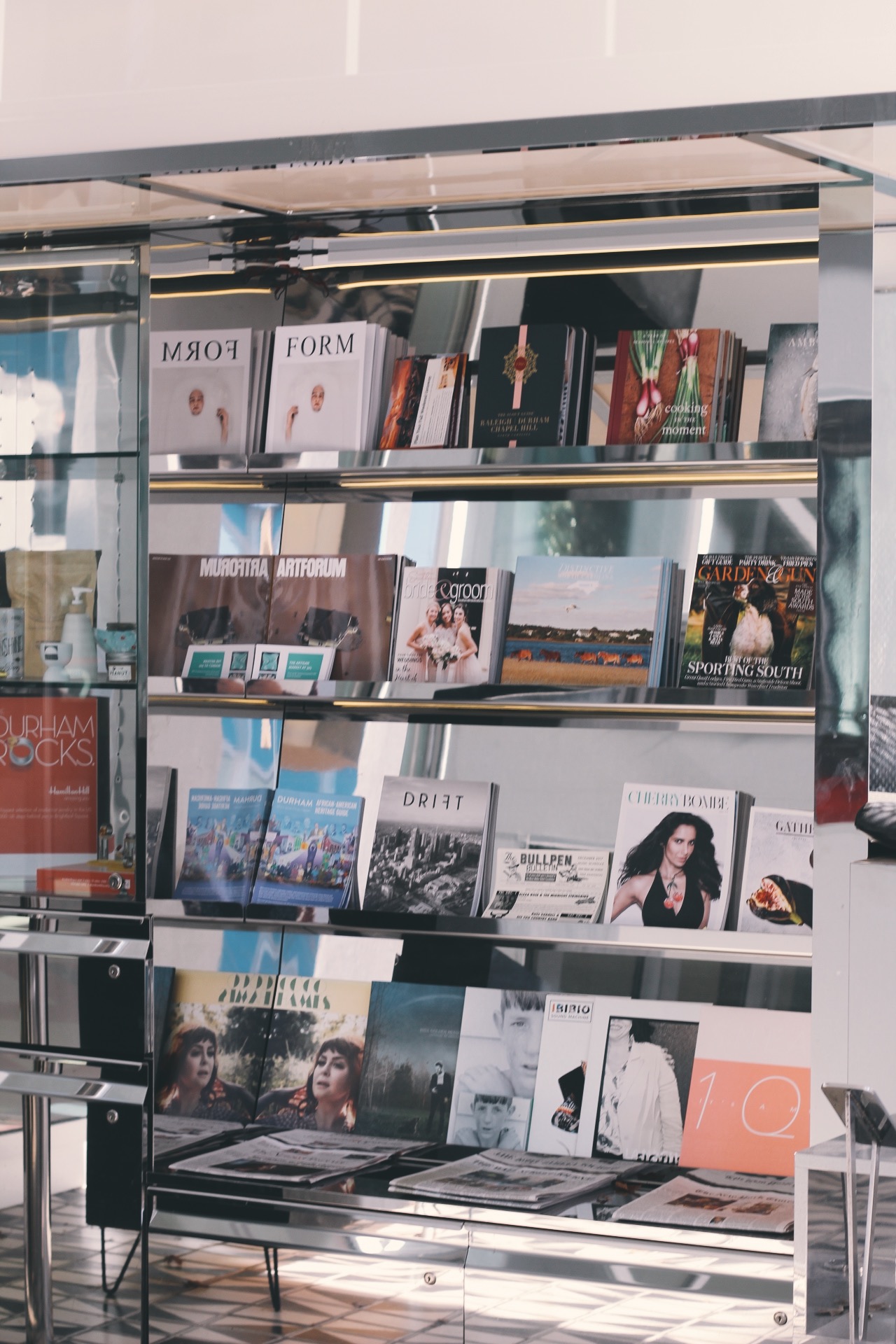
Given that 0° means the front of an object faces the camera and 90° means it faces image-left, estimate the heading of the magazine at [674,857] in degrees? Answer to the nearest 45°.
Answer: approximately 0°

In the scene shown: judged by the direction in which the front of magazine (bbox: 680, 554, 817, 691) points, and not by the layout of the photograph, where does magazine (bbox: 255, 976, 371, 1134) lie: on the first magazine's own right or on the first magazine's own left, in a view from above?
on the first magazine's own right

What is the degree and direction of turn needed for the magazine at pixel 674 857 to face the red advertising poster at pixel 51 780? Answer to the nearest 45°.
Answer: approximately 90° to its right
